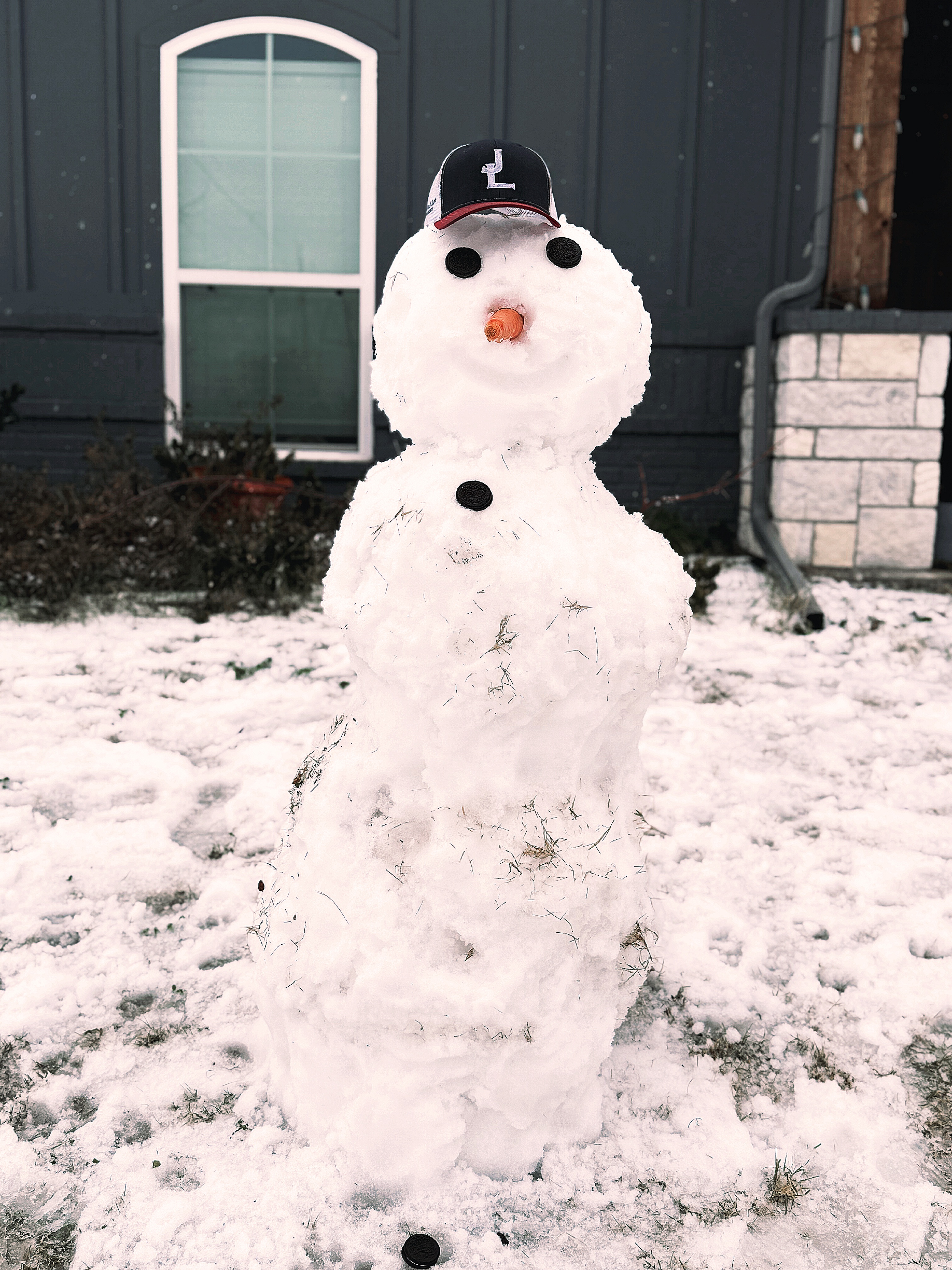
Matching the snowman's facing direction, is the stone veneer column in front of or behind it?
behind

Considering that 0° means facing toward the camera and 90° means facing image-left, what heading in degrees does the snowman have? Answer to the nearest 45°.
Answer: approximately 0°

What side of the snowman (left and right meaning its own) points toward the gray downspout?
back

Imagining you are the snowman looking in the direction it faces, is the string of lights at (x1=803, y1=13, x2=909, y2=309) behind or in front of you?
behind

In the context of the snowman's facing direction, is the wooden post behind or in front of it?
behind
